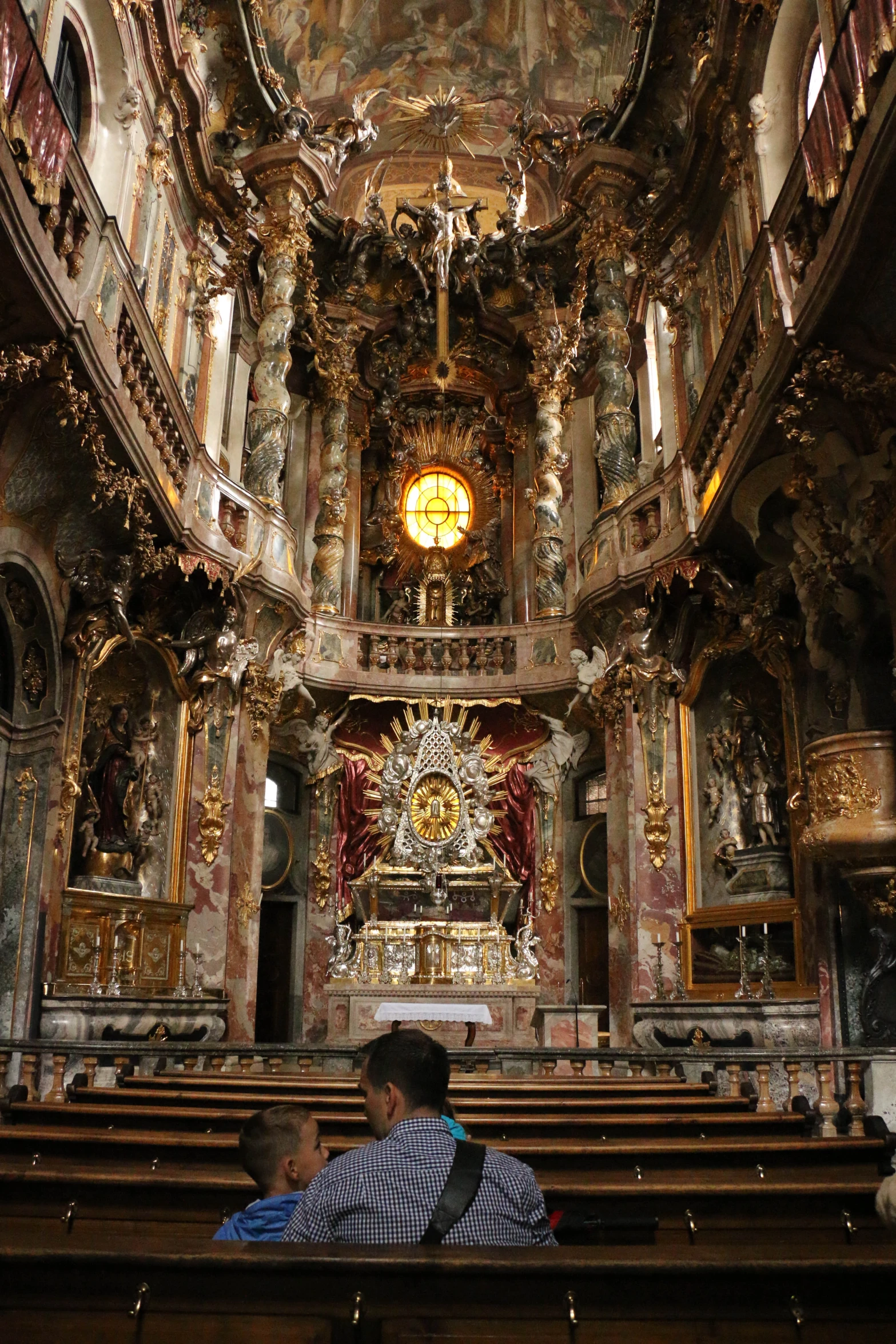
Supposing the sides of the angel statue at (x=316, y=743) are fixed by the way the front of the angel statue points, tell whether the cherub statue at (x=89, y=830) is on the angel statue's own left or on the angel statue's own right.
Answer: on the angel statue's own right

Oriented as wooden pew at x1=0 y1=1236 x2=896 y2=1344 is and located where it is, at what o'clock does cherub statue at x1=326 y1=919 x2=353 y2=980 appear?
The cherub statue is roughly at 12 o'clock from the wooden pew.

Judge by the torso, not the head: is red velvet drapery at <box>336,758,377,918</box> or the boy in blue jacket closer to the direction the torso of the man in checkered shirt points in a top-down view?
the red velvet drapery

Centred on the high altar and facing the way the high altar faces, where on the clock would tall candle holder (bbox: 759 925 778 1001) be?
The tall candle holder is roughly at 11 o'clock from the high altar.

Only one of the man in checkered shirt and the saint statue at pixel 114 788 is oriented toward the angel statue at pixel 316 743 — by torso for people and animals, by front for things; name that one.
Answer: the man in checkered shirt

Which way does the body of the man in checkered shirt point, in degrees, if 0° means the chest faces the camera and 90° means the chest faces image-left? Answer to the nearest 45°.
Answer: approximately 180°

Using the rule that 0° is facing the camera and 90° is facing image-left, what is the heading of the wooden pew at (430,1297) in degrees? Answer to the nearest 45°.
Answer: approximately 180°

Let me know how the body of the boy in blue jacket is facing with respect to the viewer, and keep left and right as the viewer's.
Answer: facing away from the viewer and to the right of the viewer
